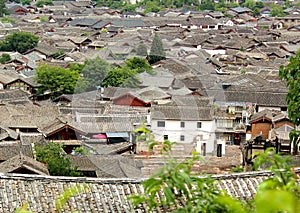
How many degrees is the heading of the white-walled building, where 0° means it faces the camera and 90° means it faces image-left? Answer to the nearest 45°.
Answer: approximately 0°

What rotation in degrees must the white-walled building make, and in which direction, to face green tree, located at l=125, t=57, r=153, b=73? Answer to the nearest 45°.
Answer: approximately 180°

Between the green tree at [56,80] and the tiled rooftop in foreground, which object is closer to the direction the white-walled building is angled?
the tiled rooftop in foreground

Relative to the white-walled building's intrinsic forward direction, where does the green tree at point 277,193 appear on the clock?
The green tree is roughly at 12 o'clock from the white-walled building.

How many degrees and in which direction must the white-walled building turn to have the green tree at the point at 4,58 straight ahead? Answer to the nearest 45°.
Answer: approximately 135° to its right

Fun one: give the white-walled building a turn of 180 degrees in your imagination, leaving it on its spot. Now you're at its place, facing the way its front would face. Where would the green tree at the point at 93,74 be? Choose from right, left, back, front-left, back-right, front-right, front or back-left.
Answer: front-left

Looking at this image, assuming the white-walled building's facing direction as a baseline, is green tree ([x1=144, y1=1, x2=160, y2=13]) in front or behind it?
behind

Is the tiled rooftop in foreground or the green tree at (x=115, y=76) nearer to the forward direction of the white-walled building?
the tiled rooftop in foreground

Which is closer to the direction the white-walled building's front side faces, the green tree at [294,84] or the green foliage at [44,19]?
the green tree

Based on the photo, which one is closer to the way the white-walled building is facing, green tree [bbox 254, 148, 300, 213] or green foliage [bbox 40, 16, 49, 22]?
the green tree

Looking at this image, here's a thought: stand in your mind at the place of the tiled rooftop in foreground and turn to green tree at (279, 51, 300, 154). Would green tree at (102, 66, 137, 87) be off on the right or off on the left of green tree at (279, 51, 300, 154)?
left

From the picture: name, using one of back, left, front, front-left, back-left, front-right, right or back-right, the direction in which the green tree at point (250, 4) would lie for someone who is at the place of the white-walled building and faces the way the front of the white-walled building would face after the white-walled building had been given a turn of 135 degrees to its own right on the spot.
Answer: front-right

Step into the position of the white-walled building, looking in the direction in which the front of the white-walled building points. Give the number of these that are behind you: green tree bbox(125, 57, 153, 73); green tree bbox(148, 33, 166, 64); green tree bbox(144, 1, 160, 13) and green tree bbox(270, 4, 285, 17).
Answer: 4

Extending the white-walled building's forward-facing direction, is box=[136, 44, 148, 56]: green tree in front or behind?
behind

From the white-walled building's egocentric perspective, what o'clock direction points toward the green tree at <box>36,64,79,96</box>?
The green tree is roughly at 5 o'clock from the white-walled building.

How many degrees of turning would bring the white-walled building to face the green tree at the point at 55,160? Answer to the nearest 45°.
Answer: approximately 90° to its right

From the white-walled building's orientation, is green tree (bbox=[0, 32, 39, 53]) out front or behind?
behind
